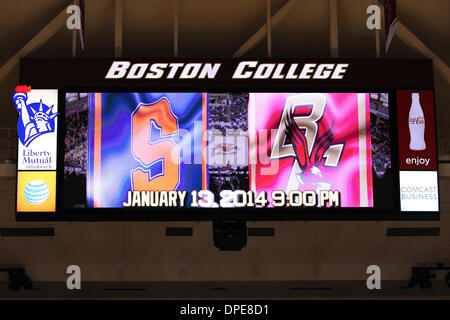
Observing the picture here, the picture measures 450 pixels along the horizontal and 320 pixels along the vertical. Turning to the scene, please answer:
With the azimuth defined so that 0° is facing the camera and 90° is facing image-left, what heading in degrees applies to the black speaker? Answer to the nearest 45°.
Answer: approximately 0°

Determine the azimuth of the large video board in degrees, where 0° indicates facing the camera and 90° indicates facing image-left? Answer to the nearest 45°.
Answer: approximately 0°
